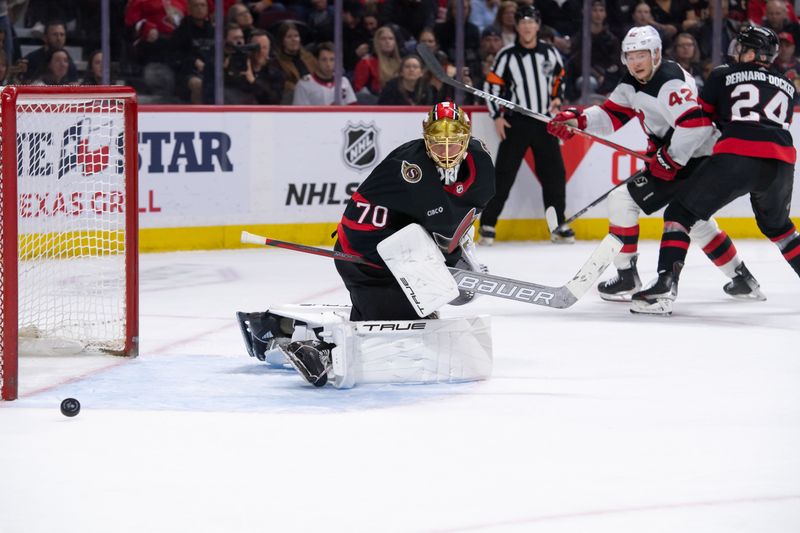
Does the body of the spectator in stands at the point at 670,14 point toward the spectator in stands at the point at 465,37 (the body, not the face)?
no

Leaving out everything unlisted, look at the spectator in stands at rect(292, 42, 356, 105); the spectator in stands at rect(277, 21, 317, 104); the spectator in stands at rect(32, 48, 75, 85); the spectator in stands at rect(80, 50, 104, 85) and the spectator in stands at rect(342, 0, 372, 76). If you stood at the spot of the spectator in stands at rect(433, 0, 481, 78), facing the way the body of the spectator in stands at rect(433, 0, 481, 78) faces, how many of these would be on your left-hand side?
0

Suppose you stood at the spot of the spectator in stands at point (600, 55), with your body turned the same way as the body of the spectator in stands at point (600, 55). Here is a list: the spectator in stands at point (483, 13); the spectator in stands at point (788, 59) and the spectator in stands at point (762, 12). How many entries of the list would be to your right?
1

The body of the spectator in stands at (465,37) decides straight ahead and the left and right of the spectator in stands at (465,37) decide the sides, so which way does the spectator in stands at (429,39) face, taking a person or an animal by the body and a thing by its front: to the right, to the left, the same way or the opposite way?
the same way

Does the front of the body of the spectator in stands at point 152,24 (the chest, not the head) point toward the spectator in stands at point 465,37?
no

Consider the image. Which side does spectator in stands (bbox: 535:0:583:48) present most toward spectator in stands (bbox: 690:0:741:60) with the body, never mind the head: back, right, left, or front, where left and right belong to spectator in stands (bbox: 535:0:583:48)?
left

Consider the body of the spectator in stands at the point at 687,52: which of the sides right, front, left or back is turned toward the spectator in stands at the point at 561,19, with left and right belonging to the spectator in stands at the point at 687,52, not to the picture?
right

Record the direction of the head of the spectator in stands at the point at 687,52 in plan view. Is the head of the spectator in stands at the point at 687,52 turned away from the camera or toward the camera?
toward the camera

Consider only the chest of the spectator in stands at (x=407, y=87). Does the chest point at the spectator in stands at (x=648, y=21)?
no

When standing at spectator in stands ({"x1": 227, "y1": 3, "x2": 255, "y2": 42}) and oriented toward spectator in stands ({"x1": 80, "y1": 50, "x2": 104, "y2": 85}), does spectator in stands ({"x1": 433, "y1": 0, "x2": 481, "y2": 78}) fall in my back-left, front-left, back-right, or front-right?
back-left

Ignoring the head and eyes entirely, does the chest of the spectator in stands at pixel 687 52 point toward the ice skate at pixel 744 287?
yes

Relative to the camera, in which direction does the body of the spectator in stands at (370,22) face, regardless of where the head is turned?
toward the camera

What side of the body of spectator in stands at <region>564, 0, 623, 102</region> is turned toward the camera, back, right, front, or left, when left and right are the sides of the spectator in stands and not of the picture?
front

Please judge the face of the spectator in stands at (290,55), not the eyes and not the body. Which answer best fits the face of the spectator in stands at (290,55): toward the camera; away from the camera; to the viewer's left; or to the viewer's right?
toward the camera

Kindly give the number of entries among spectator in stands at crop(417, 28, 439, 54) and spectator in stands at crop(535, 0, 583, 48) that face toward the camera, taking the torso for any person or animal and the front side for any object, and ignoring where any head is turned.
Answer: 2
